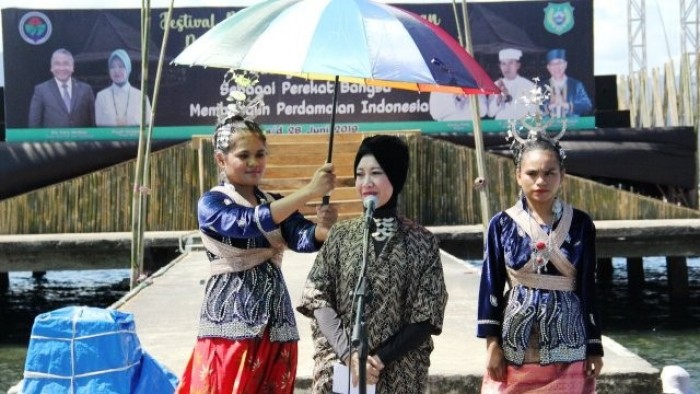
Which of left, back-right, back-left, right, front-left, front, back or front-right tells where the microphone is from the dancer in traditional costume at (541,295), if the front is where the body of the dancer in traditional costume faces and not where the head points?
front-right

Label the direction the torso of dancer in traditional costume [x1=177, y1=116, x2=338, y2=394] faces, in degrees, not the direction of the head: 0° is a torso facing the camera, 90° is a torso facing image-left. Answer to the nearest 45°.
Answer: approximately 315°

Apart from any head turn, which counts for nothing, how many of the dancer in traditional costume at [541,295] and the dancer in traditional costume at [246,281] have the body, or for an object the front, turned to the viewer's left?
0

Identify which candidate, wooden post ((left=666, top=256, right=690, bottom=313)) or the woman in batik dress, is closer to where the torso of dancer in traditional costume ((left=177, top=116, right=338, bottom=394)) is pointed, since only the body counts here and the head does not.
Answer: the woman in batik dress

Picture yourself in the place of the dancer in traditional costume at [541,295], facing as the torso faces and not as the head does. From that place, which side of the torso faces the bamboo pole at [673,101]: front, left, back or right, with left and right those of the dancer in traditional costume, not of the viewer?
back

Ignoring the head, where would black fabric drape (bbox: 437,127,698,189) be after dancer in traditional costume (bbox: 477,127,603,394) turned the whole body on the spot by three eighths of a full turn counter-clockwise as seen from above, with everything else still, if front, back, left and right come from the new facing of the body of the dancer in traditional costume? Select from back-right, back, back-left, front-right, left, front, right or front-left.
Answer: front-left

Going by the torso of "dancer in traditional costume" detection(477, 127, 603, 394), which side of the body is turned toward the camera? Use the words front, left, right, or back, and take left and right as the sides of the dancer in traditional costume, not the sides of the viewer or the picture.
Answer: front

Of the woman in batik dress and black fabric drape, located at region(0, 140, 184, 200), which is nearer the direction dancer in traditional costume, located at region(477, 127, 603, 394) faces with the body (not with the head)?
the woman in batik dress

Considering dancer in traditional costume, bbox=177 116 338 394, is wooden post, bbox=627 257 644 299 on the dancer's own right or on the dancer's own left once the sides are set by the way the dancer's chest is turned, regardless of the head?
on the dancer's own left

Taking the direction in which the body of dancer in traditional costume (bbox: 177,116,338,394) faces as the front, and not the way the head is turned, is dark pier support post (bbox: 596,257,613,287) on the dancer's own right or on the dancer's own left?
on the dancer's own left

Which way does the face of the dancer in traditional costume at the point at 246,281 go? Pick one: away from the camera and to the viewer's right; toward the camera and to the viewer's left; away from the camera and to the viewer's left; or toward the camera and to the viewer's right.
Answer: toward the camera and to the viewer's right

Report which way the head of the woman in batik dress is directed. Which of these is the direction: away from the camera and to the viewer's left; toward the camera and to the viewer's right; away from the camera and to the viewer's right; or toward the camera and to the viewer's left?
toward the camera and to the viewer's left

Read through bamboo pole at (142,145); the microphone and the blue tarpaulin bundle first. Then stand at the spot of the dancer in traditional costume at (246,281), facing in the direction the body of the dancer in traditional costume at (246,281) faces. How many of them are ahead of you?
1

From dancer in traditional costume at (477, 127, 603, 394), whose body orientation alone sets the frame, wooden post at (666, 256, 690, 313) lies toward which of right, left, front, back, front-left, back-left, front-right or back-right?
back
